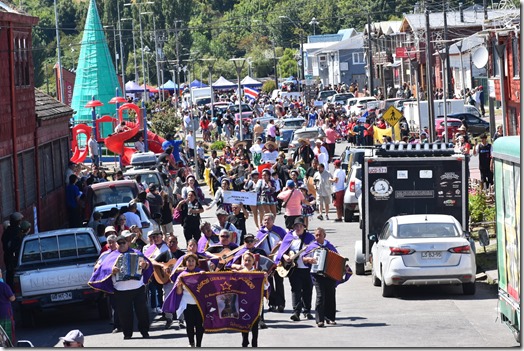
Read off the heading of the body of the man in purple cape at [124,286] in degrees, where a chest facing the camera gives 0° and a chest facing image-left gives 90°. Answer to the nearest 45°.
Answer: approximately 0°

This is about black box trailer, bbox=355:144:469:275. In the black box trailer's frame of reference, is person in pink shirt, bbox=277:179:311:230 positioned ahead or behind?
ahead

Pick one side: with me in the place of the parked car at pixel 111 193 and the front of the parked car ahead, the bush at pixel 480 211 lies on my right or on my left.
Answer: on my right

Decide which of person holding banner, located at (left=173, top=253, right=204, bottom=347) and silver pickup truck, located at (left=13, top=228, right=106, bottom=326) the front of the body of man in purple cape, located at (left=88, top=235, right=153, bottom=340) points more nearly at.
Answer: the person holding banner

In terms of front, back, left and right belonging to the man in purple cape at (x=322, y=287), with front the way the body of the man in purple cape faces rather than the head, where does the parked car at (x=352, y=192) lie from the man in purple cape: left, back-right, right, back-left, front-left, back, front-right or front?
back

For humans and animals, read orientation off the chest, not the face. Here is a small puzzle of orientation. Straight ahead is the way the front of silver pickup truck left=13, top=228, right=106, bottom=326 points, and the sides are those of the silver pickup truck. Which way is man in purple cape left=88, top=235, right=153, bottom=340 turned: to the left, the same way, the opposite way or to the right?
the opposite way

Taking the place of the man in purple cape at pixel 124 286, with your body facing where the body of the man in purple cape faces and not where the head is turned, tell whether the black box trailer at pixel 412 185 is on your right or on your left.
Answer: on your left

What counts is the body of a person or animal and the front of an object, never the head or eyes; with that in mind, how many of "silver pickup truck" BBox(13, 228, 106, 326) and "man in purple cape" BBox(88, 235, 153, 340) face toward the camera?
1

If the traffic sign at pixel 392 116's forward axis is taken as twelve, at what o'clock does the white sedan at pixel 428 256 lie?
The white sedan is roughly at 12 o'clock from the traffic sign.

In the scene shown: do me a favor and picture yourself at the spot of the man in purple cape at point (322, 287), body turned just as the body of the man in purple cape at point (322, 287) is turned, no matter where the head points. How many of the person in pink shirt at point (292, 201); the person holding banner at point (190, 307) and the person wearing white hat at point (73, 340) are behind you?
1

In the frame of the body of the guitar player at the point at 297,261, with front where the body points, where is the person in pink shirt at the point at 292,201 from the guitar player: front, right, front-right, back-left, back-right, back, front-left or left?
back
